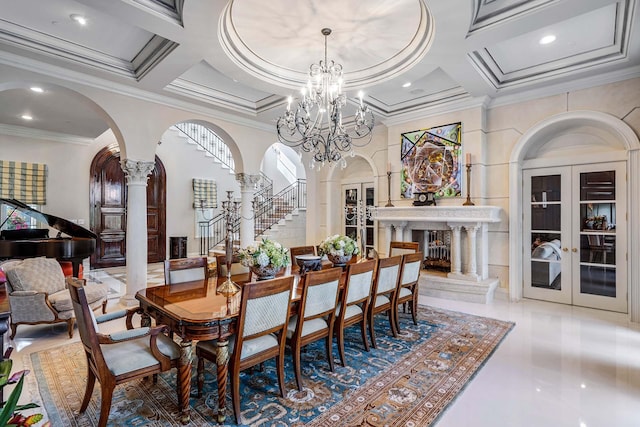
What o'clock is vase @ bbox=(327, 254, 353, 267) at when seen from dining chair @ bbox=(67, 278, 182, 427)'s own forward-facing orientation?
The vase is roughly at 1 o'clock from the dining chair.

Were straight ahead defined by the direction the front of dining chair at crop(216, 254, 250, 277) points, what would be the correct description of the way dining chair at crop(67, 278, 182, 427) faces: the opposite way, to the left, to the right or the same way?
to the left

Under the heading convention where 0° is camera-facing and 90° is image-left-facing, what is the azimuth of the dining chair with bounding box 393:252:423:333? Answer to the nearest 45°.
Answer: approximately 135°

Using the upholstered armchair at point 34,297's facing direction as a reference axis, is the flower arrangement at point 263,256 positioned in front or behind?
in front

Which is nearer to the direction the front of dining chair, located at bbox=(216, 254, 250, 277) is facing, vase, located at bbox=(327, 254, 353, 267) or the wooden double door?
the vase

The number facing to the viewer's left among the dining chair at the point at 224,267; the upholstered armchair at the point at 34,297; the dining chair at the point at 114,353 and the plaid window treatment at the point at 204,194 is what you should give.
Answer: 0

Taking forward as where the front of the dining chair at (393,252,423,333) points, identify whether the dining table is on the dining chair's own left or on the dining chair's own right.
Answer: on the dining chair's own left

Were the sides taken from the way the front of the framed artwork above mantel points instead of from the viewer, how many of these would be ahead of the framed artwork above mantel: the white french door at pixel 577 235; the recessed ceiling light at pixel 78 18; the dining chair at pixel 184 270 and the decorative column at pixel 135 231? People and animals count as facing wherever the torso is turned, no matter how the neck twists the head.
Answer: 3

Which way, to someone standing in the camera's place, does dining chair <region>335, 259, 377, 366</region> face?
facing away from the viewer and to the left of the viewer

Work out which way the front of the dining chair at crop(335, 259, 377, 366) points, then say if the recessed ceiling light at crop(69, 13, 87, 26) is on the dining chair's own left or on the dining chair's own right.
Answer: on the dining chair's own left

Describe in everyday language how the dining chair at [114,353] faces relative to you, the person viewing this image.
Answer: facing away from the viewer and to the right of the viewer

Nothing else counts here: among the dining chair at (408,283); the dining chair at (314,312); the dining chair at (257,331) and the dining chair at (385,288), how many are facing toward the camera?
0
